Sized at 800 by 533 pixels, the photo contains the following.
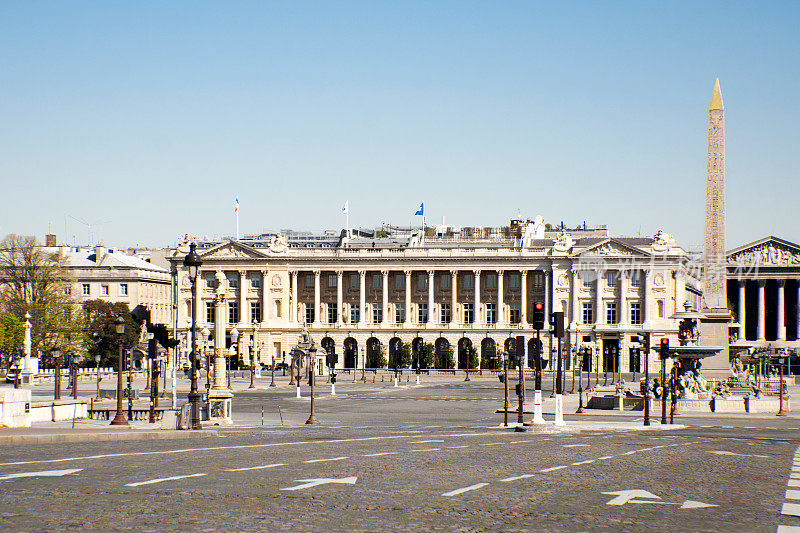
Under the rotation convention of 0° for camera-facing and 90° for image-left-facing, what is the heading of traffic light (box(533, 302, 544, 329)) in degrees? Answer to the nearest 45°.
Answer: approximately 0°
